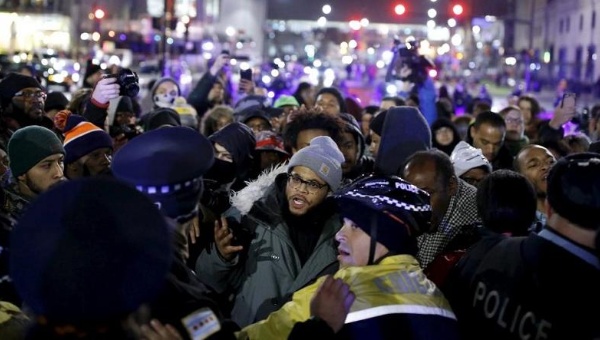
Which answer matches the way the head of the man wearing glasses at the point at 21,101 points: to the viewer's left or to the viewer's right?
to the viewer's right

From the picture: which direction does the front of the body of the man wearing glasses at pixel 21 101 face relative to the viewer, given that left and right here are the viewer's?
facing the viewer and to the right of the viewer

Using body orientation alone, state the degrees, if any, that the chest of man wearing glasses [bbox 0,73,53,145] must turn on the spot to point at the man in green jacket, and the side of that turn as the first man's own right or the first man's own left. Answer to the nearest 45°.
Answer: approximately 45° to the first man's own right
